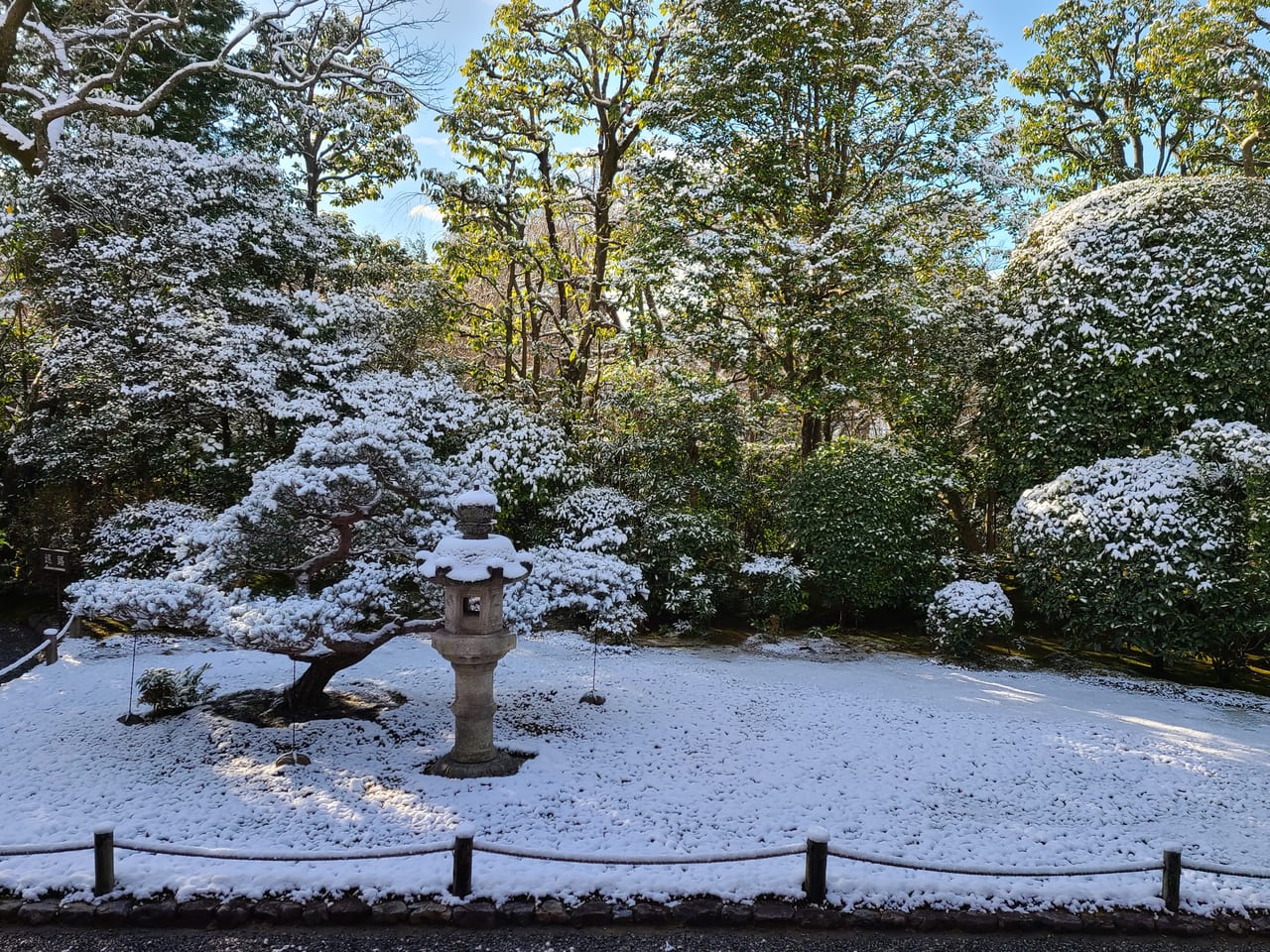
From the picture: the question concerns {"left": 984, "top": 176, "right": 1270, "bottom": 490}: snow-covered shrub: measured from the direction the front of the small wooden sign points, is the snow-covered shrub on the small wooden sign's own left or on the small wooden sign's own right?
on the small wooden sign's own left

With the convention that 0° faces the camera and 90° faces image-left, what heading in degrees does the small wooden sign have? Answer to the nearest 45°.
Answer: approximately 0°

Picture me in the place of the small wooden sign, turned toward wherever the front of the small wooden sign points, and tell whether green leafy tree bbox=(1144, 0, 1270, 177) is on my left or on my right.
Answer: on my left

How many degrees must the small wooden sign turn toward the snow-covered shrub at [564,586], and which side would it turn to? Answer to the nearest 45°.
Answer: approximately 45° to its left
